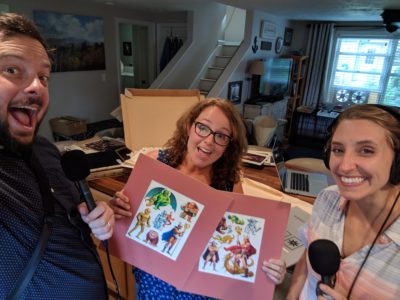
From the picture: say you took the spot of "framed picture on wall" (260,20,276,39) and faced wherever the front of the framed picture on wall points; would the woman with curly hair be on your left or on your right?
on your right

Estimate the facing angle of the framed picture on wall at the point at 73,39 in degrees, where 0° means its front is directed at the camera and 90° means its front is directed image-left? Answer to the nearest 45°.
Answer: approximately 315°

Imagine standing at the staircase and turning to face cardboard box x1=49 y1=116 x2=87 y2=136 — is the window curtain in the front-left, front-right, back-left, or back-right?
back-left

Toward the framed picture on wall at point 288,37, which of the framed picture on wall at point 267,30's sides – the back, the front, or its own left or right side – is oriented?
left

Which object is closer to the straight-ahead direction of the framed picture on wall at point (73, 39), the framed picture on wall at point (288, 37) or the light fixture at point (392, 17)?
the light fixture

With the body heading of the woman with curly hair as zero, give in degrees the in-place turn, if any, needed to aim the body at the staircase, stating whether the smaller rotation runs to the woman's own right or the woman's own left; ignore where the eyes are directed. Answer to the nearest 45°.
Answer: approximately 180°

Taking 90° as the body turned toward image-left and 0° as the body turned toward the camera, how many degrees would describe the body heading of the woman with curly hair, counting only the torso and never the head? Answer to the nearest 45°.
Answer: approximately 0°

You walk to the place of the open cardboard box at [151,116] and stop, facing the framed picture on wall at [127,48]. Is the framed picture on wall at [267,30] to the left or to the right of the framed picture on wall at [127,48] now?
right

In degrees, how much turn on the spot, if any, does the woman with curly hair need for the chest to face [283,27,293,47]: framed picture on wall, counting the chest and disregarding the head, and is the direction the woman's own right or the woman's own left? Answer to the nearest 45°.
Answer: approximately 180°

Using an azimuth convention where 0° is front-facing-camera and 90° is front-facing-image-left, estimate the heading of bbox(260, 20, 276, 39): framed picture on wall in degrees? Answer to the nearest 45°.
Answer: approximately 315°
